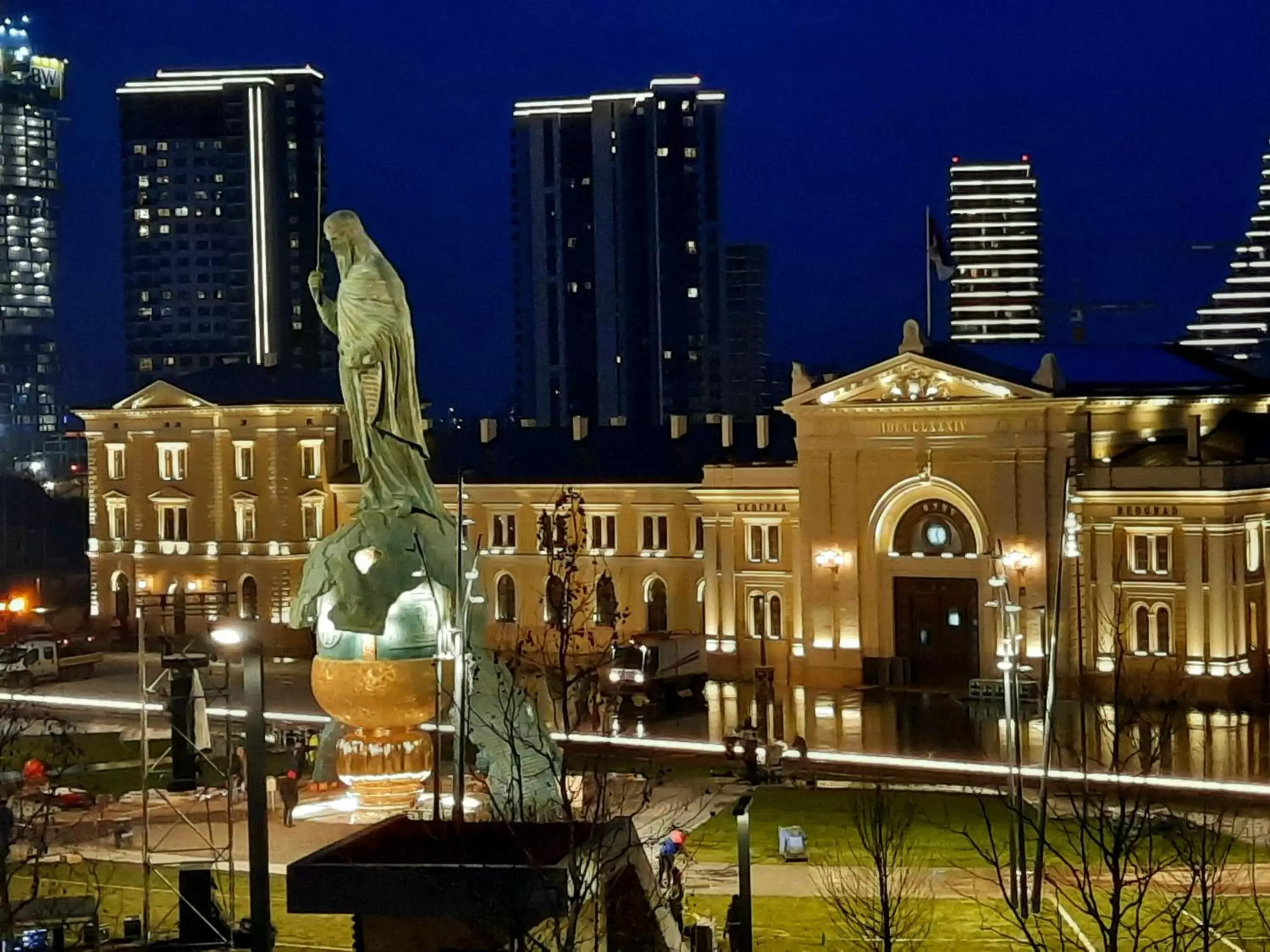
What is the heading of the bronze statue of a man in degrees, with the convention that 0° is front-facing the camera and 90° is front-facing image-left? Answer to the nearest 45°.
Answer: approximately 45°

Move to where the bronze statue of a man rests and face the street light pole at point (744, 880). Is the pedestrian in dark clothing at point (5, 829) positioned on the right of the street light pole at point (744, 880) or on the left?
right

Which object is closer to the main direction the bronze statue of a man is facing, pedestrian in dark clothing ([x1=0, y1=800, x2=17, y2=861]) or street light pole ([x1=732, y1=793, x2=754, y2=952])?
the pedestrian in dark clothing

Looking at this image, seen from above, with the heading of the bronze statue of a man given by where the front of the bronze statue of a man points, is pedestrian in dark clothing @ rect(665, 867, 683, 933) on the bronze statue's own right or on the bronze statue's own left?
on the bronze statue's own left

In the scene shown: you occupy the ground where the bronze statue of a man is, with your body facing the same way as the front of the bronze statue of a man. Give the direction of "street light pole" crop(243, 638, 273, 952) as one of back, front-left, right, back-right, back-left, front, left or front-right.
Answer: front-left

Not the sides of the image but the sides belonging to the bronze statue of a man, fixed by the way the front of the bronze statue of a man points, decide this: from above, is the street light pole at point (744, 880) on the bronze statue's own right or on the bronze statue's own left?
on the bronze statue's own left

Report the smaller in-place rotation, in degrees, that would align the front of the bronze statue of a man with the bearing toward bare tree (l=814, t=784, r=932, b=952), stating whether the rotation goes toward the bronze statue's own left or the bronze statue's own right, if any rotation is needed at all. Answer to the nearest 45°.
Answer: approximately 90° to the bronze statue's own left
